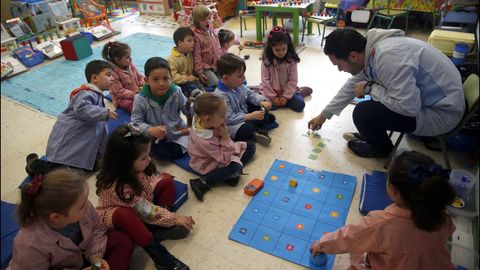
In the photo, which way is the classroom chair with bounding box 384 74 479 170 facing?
to the viewer's left

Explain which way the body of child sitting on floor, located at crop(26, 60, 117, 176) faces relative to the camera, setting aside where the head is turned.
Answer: to the viewer's right

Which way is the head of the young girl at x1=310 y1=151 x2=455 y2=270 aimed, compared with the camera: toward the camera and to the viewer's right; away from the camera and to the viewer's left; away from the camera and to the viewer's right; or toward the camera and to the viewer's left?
away from the camera and to the viewer's left

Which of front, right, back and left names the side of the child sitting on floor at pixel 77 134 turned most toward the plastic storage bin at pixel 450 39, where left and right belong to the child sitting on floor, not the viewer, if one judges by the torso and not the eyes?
front

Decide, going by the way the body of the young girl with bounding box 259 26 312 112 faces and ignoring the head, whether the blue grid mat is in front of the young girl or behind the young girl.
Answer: in front

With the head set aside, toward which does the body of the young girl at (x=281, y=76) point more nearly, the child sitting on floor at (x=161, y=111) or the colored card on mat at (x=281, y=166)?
the colored card on mat

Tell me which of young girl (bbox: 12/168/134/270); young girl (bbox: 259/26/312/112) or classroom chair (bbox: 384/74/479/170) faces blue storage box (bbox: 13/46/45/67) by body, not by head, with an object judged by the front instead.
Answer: the classroom chair

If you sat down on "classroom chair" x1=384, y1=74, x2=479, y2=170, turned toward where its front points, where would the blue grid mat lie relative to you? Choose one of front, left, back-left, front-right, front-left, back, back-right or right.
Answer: front-left
